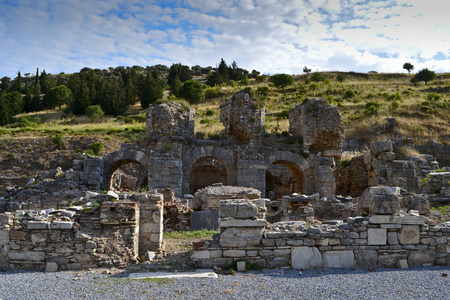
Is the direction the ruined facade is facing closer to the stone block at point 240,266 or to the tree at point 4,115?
the stone block

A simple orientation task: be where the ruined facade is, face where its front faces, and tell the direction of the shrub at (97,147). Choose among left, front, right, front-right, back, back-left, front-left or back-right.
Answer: back-right

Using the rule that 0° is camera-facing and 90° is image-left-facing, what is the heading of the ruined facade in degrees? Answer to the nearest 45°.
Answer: approximately 0°

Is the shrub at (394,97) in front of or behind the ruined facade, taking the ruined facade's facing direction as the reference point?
behind

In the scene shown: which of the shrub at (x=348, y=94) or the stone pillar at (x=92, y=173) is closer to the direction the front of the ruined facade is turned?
the stone pillar

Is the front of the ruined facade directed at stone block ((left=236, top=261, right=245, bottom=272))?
yes

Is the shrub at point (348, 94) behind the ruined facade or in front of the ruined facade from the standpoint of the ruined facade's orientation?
behind

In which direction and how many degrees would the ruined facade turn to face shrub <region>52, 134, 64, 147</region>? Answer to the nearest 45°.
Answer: approximately 135° to its right

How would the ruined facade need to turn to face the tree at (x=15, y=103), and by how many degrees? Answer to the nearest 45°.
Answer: approximately 135° to its right

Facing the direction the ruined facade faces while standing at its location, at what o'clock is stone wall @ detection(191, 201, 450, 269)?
The stone wall is roughly at 12 o'clock from the ruined facade.

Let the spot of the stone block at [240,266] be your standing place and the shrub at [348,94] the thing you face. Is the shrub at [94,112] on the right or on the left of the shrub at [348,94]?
left

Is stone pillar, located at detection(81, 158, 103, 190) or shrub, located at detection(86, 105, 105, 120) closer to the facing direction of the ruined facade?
the stone pillar

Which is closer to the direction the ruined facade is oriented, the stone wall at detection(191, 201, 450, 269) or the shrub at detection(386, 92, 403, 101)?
the stone wall
